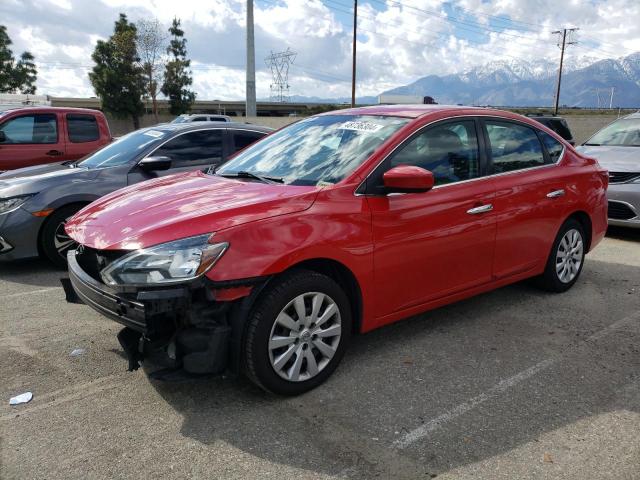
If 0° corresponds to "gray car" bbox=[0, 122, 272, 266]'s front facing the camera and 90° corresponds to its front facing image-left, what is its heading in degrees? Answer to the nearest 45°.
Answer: approximately 45°

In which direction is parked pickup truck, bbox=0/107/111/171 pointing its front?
to the viewer's left

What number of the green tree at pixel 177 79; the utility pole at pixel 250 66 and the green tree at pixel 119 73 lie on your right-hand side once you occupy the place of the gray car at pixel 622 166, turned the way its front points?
3

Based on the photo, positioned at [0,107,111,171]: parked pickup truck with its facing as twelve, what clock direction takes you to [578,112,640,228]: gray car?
The gray car is roughly at 7 o'clock from the parked pickup truck.

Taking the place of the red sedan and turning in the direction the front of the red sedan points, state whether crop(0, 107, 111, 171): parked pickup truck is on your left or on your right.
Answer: on your right

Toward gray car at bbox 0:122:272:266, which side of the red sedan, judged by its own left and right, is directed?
right

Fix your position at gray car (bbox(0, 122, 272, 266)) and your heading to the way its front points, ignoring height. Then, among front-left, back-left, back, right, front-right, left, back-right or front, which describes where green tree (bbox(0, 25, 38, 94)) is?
back-right

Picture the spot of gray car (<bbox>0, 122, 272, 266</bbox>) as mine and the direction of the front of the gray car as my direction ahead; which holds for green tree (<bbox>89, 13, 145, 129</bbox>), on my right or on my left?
on my right

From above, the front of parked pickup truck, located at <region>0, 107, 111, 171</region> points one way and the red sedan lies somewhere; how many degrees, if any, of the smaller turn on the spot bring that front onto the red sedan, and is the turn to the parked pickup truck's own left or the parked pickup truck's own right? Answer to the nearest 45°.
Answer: approximately 90° to the parked pickup truck's own left

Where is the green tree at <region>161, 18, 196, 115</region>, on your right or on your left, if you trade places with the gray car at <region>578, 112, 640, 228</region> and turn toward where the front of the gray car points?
on your right

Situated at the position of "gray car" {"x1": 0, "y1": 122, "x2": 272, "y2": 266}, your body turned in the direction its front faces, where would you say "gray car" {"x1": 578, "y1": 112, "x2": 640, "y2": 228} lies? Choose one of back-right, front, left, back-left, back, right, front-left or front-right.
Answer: back-left

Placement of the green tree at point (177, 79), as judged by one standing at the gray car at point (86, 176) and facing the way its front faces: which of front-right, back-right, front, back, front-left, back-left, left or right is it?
back-right

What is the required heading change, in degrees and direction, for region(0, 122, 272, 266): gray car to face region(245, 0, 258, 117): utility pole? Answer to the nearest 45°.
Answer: approximately 135° to its right

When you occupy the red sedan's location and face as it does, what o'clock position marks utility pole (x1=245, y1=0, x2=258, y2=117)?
The utility pole is roughly at 4 o'clock from the red sedan.
